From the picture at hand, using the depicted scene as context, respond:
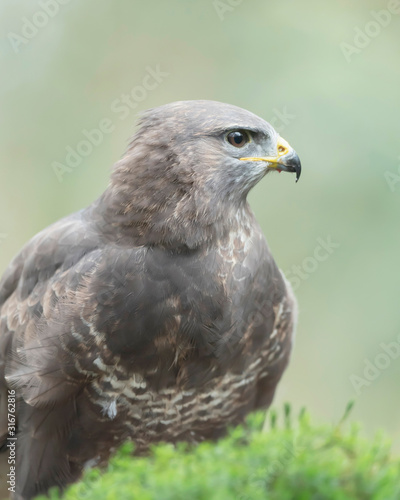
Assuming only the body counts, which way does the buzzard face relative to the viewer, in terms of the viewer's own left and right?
facing the viewer and to the right of the viewer
